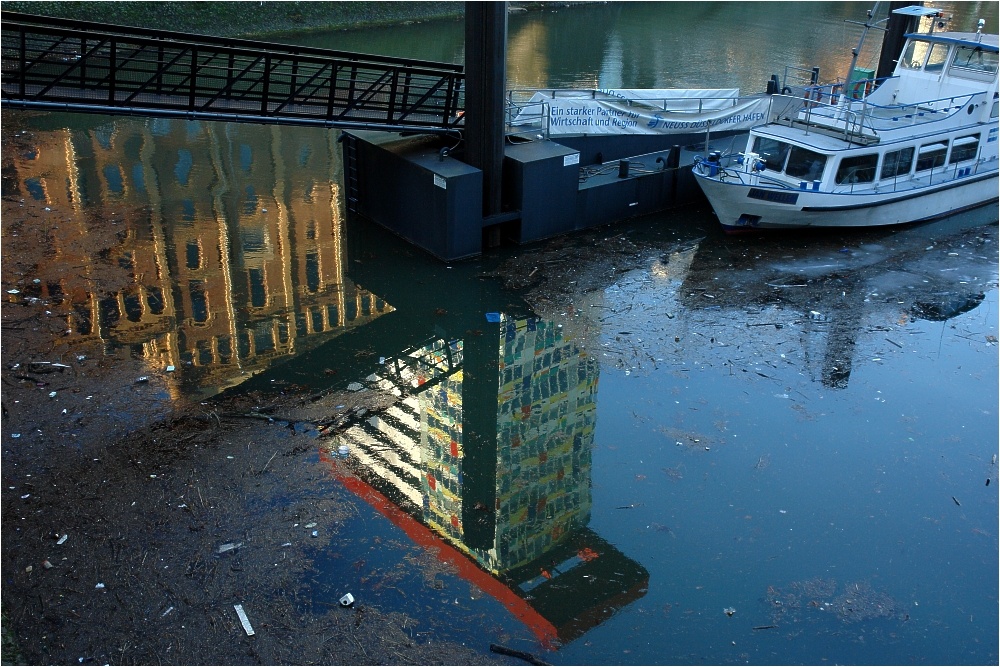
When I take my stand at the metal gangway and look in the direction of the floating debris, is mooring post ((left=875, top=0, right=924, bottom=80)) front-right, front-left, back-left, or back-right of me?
back-left

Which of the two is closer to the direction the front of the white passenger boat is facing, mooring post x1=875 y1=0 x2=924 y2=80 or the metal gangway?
the metal gangway

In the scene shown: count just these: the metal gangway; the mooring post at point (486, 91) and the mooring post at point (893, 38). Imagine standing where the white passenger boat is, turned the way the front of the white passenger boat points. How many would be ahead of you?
2

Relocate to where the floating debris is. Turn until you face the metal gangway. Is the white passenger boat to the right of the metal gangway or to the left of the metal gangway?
right

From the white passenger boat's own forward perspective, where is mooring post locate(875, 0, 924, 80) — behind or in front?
behind

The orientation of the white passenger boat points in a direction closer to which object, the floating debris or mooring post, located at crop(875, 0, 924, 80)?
the floating debris

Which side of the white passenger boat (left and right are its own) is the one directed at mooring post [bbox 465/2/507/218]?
front

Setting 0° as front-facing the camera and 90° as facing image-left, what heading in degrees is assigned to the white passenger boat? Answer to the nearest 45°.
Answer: approximately 45°

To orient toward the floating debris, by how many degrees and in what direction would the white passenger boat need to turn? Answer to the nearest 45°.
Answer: approximately 45° to its left

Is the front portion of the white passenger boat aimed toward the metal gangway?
yes

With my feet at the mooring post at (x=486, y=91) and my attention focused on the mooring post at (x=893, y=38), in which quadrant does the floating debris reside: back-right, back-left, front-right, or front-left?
back-right
